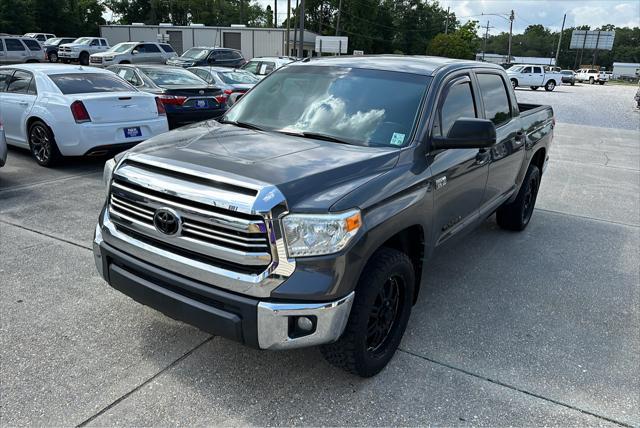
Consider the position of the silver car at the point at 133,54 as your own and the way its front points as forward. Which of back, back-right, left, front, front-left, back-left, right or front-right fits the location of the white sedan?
front-left

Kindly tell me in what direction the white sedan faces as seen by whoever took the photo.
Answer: facing away from the viewer and to the left of the viewer

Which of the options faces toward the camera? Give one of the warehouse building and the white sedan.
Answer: the warehouse building

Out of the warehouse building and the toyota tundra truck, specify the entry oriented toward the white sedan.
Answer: the warehouse building

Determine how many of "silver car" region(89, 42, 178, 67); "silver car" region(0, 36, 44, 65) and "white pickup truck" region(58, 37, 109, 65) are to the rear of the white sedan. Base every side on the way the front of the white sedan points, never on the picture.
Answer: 0

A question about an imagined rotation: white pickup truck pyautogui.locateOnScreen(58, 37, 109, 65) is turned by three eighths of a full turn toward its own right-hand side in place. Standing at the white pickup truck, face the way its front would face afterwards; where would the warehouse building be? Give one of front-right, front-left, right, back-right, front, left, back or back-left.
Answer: front-right

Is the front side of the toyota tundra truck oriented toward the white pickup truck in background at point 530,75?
no

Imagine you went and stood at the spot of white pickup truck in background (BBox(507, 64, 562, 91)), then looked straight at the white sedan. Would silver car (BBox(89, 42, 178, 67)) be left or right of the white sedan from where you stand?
right

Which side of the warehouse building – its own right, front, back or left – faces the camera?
front

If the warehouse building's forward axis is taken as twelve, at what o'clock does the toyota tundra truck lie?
The toyota tundra truck is roughly at 12 o'clock from the warehouse building.

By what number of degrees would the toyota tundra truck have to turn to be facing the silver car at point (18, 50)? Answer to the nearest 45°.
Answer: approximately 90° to its right

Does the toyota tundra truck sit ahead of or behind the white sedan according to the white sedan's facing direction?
behind

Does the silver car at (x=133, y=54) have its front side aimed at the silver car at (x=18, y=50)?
no

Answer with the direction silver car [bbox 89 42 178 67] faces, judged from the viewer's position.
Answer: facing the viewer and to the left of the viewer

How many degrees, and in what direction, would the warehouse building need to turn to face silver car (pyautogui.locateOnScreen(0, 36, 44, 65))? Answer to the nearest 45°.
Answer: approximately 45° to its right

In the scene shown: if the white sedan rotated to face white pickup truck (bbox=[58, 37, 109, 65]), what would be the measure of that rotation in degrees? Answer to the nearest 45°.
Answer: approximately 45° to its right

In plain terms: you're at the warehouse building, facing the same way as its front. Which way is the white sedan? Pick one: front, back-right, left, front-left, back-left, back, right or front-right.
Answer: front

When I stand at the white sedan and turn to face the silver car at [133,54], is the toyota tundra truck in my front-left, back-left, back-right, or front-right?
back-right

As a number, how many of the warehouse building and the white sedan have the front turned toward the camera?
1

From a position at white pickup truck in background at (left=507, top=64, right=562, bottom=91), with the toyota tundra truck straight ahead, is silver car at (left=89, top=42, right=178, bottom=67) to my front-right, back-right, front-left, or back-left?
front-right

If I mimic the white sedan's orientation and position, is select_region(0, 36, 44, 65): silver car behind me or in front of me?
in front
